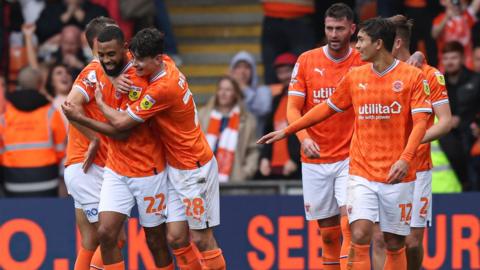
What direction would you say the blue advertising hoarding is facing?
toward the camera

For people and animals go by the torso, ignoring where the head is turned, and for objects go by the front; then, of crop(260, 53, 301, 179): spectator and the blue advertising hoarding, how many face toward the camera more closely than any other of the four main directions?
2

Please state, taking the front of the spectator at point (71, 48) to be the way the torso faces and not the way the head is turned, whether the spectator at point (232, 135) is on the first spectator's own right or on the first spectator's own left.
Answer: on the first spectator's own left

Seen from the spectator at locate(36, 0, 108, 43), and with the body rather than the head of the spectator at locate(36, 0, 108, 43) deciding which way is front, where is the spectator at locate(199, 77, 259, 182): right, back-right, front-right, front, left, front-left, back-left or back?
front-left

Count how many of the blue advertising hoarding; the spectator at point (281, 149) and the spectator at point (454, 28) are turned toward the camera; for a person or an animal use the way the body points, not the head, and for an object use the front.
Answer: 3

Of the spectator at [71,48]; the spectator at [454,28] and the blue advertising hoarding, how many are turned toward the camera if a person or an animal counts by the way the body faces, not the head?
3

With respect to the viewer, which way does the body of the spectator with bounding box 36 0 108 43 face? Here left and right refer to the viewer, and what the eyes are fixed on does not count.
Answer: facing the viewer

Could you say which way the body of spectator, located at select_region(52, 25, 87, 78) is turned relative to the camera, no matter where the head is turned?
toward the camera

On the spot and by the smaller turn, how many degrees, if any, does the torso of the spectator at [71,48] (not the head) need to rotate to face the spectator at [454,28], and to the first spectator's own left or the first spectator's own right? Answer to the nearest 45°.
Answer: approximately 90° to the first spectator's own left
